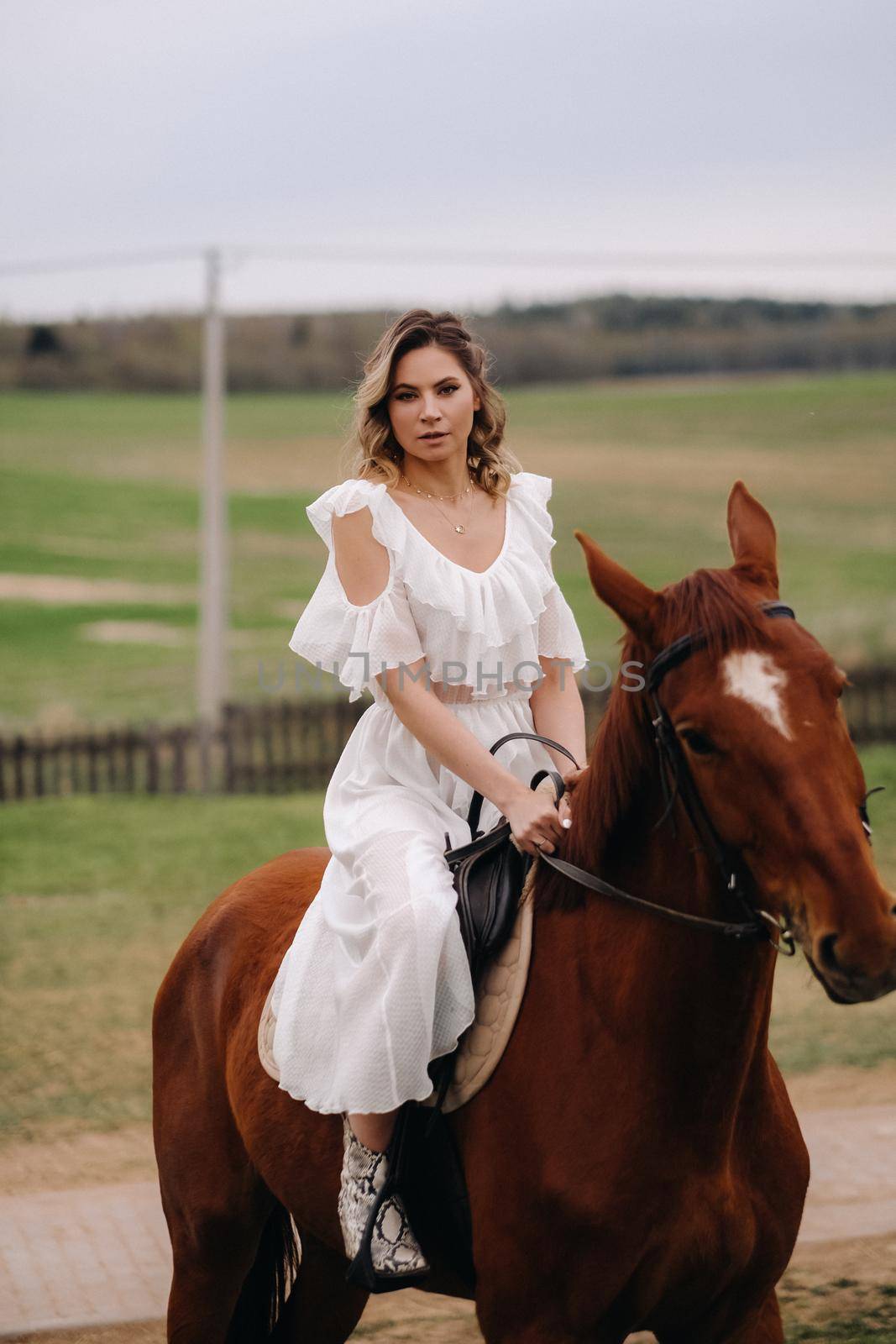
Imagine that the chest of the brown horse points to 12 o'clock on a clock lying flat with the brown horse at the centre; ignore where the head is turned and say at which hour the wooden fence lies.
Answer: The wooden fence is roughly at 7 o'clock from the brown horse.

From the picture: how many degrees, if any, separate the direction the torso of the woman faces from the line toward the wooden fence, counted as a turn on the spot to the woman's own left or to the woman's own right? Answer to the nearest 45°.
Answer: approximately 135° to the woman's own left

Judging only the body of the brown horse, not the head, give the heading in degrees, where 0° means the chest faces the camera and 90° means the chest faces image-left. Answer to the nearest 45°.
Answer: approximately 315°

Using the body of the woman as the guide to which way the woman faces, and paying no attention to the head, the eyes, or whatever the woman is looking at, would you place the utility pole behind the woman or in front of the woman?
behind

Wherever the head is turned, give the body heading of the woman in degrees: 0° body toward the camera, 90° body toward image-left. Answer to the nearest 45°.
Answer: approximately 315°
